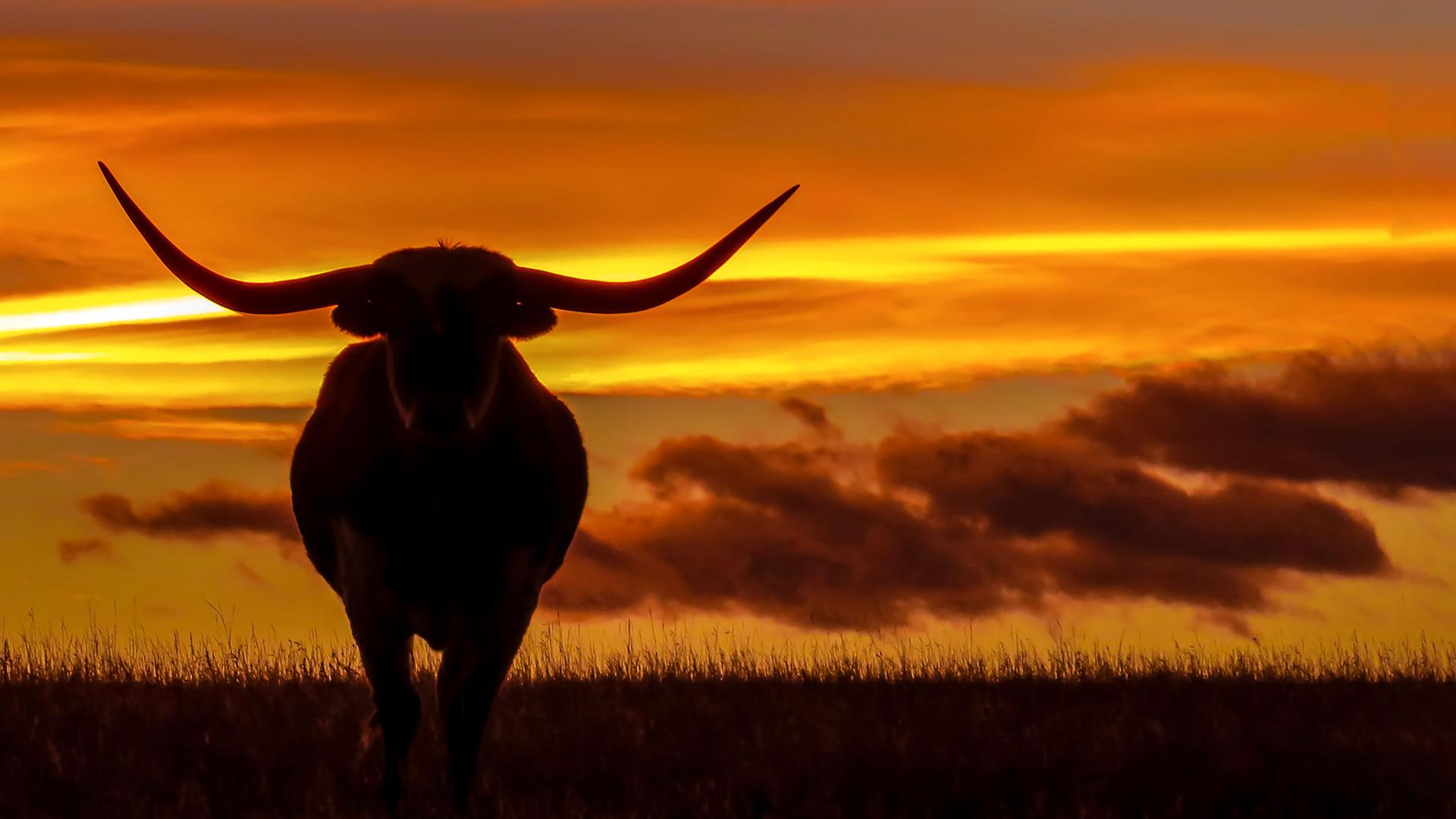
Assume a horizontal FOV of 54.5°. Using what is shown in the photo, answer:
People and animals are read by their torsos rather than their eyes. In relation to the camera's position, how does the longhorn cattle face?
facing the viewer
